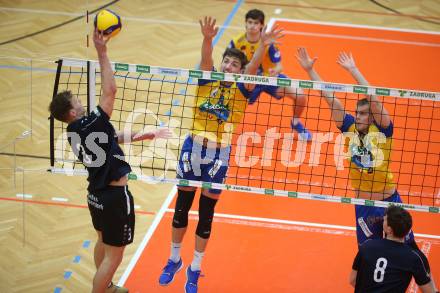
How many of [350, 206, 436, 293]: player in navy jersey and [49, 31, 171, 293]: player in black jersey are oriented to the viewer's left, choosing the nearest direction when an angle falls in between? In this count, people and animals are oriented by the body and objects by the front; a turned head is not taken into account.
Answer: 0

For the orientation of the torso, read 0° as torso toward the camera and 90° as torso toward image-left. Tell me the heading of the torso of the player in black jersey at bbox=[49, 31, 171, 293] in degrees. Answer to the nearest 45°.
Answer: approximately 225°

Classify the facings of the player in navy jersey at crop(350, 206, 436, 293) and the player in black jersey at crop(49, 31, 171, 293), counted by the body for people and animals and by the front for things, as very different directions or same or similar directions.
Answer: same or similar directions

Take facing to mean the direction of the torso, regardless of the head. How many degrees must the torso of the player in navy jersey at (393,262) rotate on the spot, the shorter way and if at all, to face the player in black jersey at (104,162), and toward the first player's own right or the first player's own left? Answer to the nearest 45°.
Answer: approximately 90° to the first player's own left

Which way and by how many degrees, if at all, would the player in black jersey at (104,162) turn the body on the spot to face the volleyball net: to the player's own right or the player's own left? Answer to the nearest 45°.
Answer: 0° — they already face it

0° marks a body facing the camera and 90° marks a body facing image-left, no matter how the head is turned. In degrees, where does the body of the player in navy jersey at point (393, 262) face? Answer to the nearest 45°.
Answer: approximately 180°

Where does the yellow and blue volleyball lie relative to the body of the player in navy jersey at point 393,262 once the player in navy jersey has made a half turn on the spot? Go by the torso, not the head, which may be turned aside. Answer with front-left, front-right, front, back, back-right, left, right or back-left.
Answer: right

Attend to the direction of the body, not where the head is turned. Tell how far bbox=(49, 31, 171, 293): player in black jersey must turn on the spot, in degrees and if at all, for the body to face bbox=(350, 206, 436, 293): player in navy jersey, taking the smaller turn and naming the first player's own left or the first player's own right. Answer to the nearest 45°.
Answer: approximately 90° to the first player's own right
